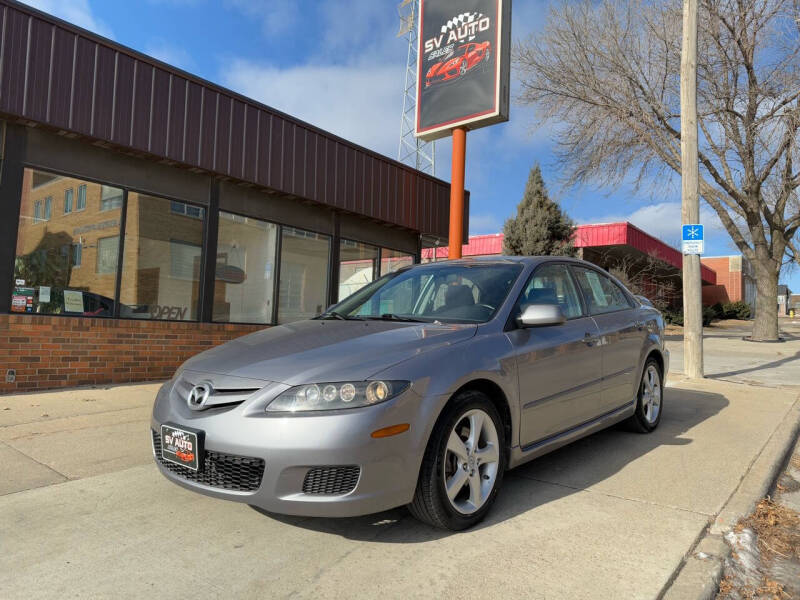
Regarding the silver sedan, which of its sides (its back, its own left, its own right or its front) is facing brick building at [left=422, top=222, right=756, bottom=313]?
back

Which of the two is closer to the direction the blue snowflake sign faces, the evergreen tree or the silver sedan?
the silver sedan

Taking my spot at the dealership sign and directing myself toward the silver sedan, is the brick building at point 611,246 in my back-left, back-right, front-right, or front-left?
back-left

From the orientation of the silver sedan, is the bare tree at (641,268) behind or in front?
behind

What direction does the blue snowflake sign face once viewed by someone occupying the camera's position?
facing the viewer

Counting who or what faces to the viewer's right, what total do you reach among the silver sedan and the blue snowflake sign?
0

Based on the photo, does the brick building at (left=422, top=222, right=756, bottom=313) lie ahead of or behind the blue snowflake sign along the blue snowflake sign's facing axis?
behind

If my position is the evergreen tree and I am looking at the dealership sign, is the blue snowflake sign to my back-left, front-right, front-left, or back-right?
front-left

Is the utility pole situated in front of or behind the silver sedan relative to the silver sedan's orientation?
behind

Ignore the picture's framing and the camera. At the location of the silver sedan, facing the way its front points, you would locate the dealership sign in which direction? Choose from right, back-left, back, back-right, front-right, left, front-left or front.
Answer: back-right

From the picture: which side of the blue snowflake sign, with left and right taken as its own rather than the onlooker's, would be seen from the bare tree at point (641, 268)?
back

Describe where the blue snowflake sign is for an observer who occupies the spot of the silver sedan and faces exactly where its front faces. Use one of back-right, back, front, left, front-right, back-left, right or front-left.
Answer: back

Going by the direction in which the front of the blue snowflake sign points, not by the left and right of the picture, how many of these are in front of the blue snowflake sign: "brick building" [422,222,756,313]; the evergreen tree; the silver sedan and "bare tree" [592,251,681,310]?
1

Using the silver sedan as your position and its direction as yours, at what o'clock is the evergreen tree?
The evergreen tree is roughly at 5 o'clock from the silver sedan.

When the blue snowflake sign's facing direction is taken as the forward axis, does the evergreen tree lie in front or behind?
behind
